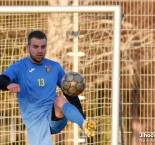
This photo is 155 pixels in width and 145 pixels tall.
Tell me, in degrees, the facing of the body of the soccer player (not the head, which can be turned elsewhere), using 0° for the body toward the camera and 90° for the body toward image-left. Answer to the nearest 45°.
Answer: approximately 0°
